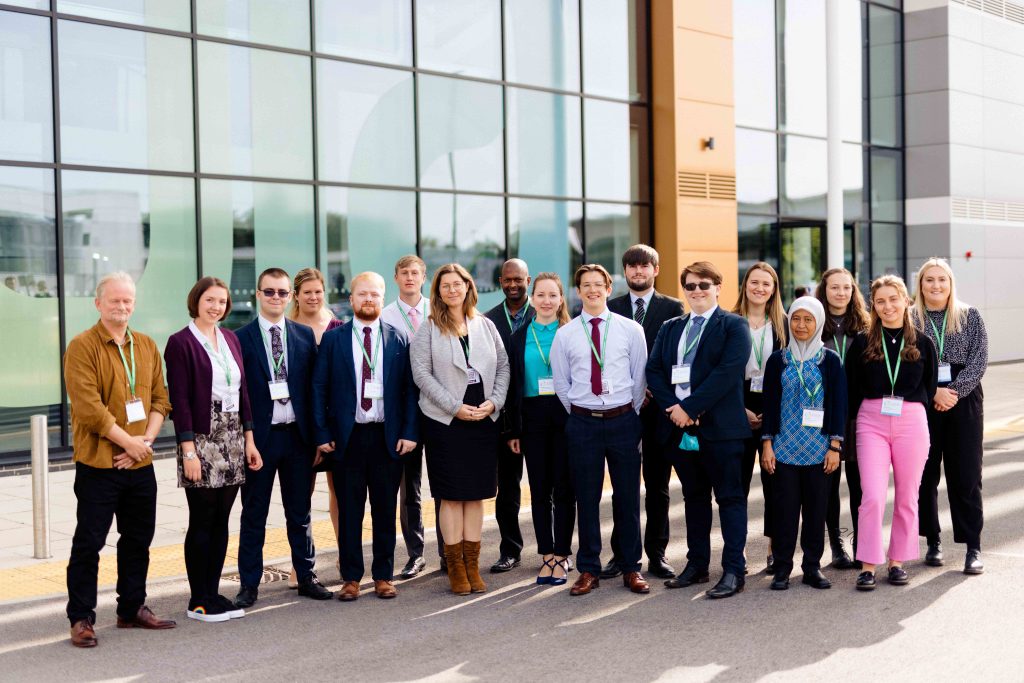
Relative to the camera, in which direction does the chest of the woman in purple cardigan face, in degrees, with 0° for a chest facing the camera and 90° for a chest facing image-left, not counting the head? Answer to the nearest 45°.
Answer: approximately 315°

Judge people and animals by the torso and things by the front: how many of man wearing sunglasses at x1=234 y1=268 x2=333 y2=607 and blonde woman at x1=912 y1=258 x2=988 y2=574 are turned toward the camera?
2

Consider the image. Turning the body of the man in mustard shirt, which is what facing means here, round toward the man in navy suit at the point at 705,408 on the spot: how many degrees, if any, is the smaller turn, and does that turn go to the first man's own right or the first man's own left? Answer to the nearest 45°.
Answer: approximately 45° to the first man's own left

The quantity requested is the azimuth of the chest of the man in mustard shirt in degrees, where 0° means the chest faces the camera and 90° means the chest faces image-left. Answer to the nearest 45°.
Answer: approximately 315°

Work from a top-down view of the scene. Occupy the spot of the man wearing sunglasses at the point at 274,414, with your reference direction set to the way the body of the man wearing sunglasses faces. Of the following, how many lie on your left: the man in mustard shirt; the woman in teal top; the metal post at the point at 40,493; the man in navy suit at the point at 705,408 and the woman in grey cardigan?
3

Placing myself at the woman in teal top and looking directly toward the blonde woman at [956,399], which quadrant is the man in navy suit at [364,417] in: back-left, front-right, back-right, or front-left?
back-right

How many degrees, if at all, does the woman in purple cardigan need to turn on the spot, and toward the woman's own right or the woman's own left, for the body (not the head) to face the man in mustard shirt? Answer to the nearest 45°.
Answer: approximately 90° to the woman's own right

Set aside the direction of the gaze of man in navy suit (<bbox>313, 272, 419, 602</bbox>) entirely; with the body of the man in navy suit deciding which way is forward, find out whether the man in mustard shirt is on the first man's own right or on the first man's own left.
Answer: on the first man's own right

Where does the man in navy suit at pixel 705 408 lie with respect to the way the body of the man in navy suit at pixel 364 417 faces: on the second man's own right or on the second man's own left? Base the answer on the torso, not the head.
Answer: on the second man's own left
